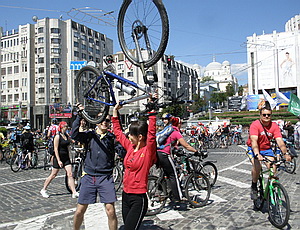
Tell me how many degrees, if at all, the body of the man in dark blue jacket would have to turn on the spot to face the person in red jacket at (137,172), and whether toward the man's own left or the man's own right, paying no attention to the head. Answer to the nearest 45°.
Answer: approximately 45° to the man's own left

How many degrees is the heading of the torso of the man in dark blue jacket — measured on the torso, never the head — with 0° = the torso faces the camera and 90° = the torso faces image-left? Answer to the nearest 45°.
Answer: approximately 0°

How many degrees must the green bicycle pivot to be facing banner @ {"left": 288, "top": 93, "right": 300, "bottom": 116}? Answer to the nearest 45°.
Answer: approximately 135° to its left

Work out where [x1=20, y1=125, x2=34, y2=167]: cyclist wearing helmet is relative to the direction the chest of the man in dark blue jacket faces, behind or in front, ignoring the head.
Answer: behind

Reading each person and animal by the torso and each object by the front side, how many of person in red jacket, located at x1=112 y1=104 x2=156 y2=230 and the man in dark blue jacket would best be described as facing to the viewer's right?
0

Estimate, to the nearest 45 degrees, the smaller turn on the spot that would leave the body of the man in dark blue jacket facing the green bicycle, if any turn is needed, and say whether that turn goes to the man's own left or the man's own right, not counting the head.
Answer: approximately 90° to the man's own left

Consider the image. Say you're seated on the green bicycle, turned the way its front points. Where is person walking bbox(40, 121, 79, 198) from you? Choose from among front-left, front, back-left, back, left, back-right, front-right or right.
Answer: back-right

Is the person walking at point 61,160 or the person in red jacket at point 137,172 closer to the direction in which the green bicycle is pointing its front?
the person in red jacket

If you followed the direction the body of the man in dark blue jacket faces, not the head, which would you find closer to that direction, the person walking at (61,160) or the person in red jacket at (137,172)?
the person in red jacket

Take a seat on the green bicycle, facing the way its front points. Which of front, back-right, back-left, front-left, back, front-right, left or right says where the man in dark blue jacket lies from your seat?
right

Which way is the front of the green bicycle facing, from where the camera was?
facing the viewer and to the right of the viewer

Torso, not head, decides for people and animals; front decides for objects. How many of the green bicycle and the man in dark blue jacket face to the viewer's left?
0
